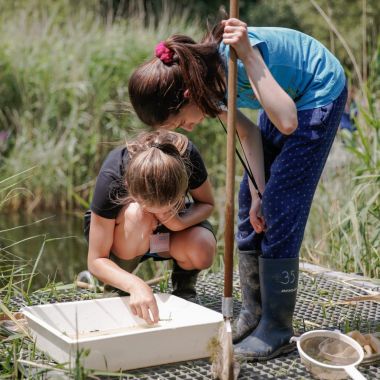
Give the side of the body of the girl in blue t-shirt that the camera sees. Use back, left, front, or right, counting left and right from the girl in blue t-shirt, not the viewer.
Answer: left
